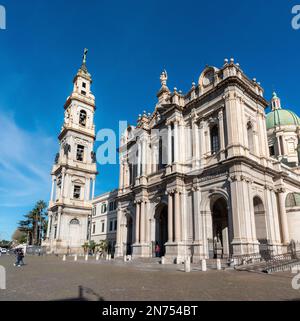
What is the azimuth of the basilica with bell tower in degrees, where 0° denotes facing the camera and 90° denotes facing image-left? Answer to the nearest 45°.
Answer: approximately 45°
